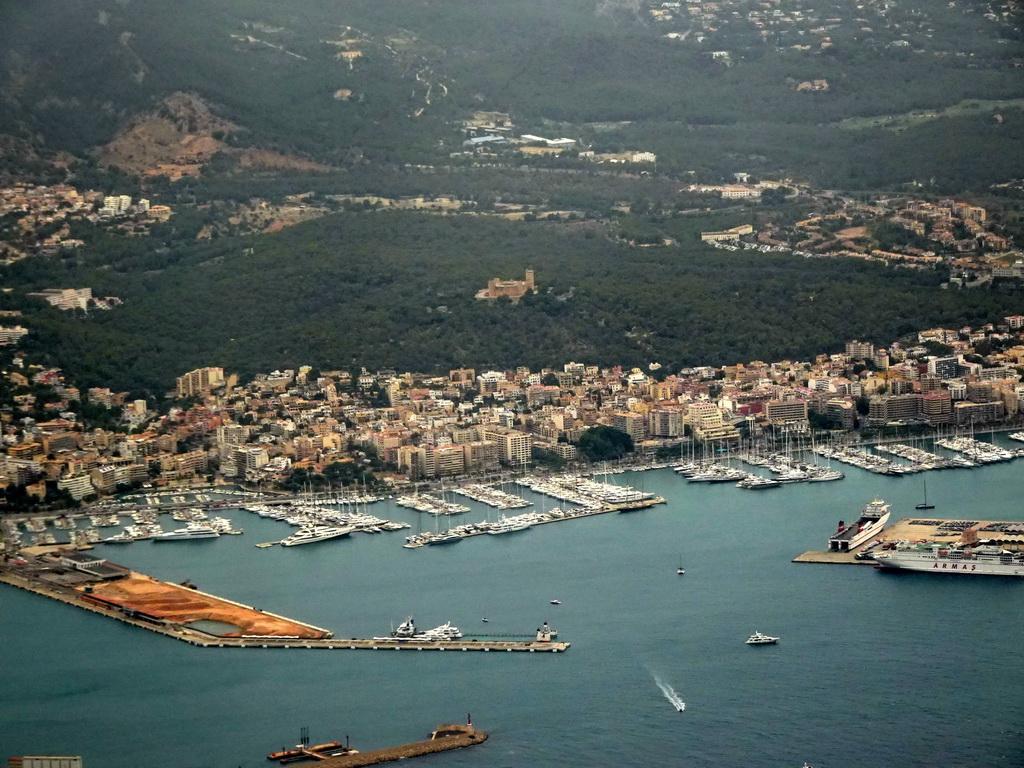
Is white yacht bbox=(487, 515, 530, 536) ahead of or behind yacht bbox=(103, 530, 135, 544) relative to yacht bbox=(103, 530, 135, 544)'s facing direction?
behind

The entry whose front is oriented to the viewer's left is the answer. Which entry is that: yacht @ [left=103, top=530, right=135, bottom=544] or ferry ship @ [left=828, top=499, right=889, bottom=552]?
the yacht

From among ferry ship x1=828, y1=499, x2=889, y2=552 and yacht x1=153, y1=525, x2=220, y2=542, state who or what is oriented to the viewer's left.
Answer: the yacht

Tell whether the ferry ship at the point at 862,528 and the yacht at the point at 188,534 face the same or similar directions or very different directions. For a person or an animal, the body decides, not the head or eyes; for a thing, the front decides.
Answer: very different directions

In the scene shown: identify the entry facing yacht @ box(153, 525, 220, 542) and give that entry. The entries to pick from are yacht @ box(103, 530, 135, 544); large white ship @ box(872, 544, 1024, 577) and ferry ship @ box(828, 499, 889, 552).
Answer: the large white ship

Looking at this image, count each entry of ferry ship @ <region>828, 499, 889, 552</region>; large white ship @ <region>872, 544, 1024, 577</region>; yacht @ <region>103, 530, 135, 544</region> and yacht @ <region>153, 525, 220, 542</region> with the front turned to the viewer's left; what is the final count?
3

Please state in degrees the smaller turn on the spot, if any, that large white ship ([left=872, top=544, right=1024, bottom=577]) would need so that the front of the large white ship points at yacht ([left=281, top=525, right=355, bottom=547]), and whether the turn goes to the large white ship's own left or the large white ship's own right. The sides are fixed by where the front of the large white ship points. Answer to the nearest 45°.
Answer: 0° — it already faces it

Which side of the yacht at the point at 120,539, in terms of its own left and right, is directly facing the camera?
left

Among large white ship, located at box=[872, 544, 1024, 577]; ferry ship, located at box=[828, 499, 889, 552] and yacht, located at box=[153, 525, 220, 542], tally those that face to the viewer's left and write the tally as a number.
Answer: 2

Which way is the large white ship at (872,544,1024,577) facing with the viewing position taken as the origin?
facing to the left of the viewer

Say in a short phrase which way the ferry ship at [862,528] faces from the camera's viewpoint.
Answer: facing away from the viewer and to the right of the viewer

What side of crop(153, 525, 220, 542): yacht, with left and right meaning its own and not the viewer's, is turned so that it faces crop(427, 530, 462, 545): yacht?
back

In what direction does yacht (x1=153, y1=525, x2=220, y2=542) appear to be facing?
to the viewer's left

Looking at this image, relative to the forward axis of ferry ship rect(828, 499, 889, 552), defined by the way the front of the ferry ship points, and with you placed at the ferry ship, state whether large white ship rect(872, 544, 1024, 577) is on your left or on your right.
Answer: on your right
